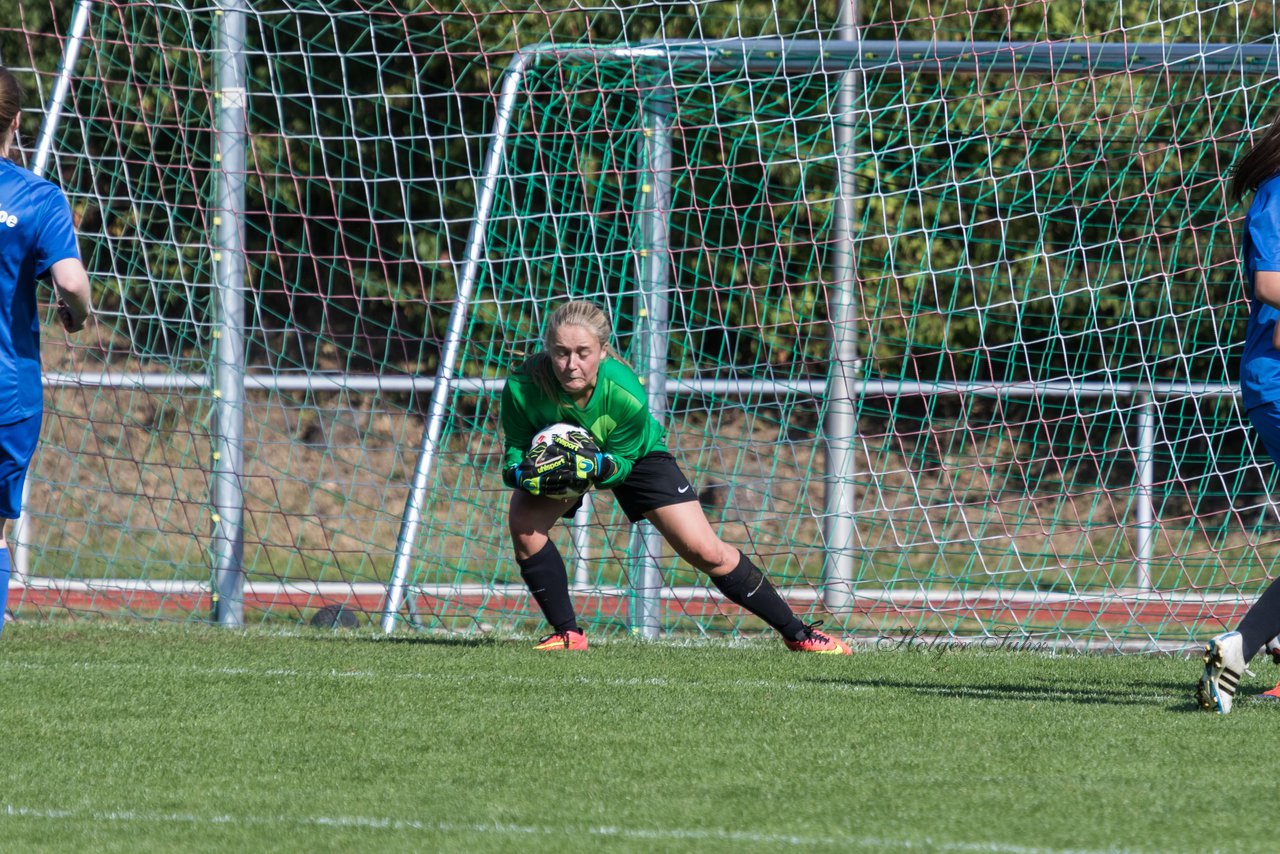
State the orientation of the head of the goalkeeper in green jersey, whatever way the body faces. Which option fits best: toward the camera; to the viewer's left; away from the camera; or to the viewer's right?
toward the camera

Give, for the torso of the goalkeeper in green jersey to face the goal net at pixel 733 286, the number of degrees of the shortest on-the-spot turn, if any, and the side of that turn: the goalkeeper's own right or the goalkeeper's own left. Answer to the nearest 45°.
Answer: approximately 180°

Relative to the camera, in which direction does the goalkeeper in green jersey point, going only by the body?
toward the camera

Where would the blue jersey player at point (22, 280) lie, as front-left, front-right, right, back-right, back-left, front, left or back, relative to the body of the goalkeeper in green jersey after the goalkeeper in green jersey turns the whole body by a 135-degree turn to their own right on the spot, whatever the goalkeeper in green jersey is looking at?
left
